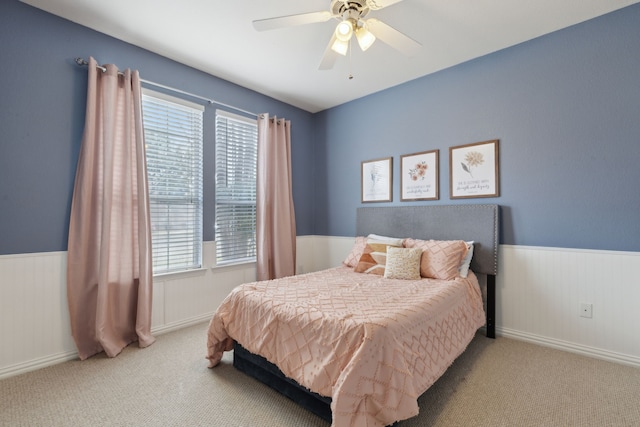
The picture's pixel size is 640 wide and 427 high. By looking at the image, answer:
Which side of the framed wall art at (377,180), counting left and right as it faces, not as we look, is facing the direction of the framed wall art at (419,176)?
left

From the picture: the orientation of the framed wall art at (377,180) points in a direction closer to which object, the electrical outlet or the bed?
the bed

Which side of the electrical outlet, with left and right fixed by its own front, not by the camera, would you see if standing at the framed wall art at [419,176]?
right

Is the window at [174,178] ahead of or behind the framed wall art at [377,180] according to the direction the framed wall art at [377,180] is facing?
ahead

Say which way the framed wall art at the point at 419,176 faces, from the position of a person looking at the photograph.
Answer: facing the viewer and to the left of the viewer

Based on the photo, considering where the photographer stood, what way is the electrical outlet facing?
facing the viewer

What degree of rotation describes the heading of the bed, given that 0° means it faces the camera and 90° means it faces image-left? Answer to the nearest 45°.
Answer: approximately 45°

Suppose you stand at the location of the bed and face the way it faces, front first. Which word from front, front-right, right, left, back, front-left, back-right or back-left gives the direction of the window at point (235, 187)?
right

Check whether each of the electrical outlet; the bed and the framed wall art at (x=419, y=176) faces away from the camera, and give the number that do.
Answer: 0

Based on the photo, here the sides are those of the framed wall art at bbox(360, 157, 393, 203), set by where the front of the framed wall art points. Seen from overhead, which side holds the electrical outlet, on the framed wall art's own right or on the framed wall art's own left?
on the framed wall art's own left
